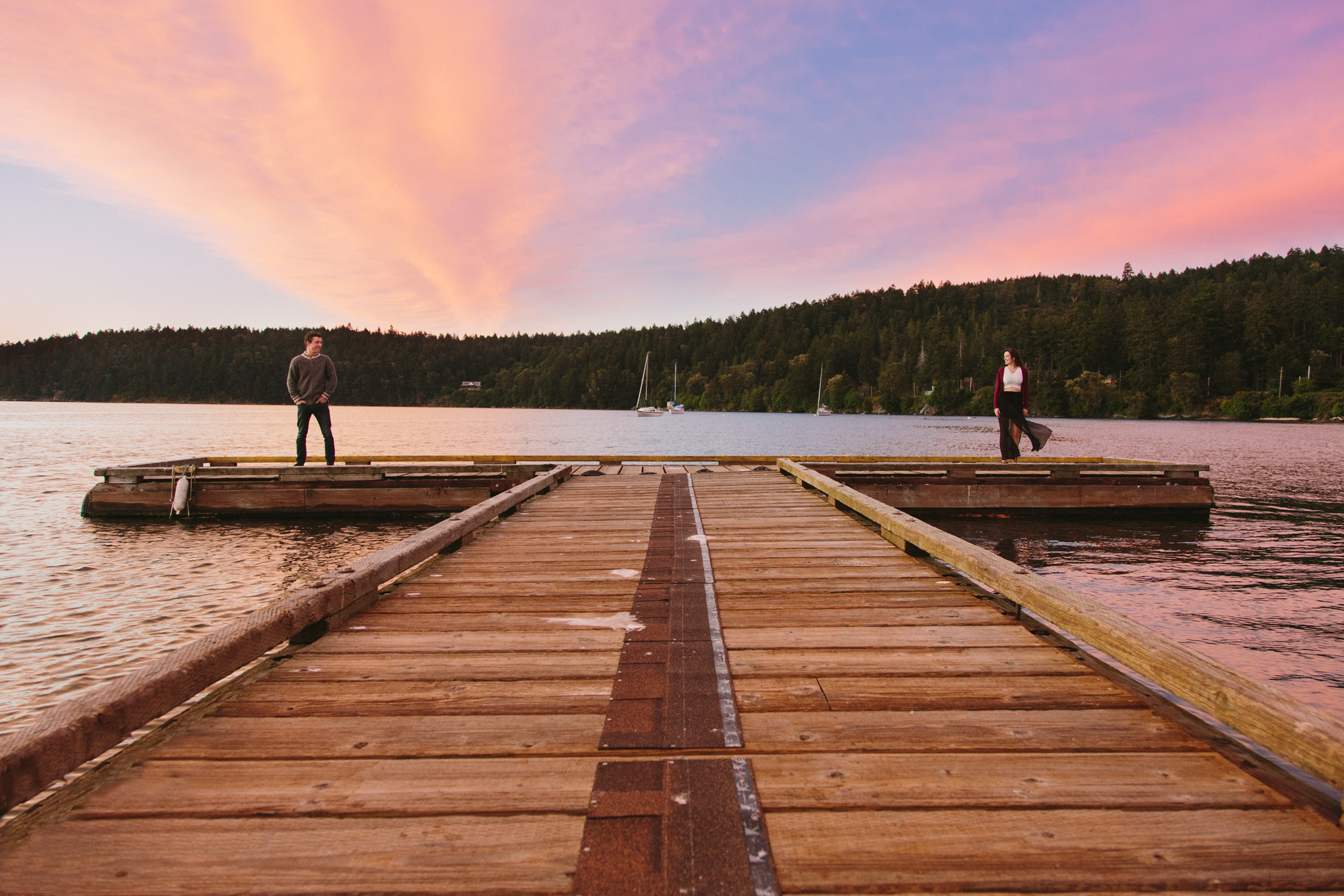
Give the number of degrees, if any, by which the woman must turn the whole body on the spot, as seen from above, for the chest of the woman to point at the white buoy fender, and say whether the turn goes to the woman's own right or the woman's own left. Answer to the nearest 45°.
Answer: approximately 90° to the woman's own right

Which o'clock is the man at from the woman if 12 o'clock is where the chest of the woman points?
The man is roughly at 2 o'clock from the woman.

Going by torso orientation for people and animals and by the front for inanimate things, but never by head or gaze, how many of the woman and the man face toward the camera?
2

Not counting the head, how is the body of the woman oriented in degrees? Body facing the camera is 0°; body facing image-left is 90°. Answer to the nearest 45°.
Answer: approximately 0°

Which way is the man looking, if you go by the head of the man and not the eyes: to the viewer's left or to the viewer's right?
to the viewer's right
